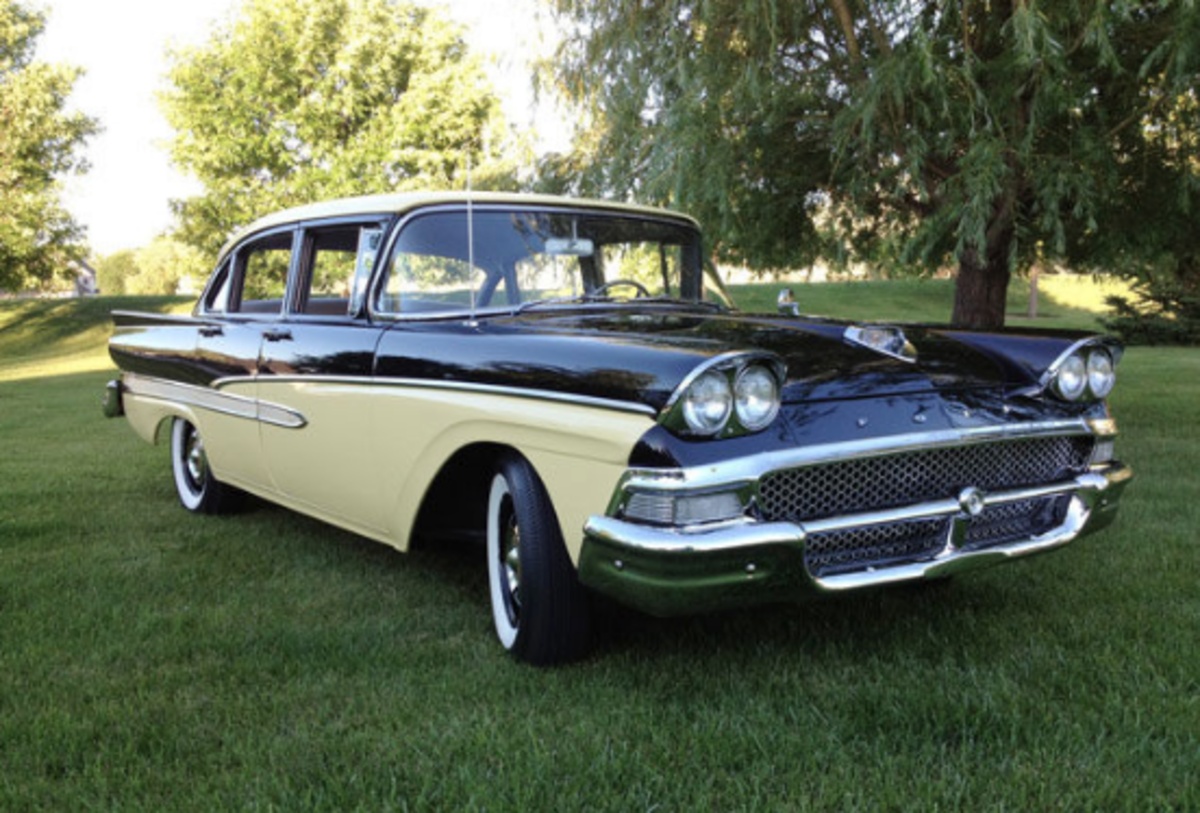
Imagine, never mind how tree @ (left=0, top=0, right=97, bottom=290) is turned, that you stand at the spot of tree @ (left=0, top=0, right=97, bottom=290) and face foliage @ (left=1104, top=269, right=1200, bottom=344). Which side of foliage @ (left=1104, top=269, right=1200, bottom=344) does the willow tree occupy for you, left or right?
right

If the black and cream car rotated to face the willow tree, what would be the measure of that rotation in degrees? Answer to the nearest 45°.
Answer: approximately 90° to its left

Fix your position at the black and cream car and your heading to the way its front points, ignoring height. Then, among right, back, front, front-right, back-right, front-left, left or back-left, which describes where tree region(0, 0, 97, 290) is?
back
